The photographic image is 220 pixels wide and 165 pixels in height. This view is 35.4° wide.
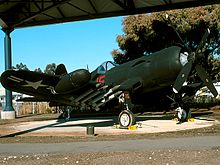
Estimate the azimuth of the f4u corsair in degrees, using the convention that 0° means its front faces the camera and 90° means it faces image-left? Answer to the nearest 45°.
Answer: approximately 315°
